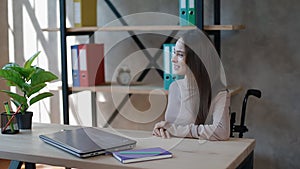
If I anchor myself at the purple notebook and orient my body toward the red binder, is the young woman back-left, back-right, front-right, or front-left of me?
front-right

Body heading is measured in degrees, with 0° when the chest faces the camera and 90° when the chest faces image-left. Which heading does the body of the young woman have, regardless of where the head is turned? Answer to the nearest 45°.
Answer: approximately 45°

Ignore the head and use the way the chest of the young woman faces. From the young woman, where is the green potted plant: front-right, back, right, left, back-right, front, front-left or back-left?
front-right

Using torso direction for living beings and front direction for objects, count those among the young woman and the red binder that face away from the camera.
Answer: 0

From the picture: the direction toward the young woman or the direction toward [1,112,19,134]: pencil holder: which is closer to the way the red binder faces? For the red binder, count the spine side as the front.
the pencil holder

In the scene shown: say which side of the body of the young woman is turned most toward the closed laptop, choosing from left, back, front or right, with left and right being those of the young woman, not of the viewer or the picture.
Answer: front

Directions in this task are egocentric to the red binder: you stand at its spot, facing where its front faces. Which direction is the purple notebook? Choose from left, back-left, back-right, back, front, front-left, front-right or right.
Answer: front-left

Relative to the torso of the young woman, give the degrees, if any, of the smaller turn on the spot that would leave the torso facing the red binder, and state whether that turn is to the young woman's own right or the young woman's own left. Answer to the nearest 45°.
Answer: approximately 90° to the young woman's own right
